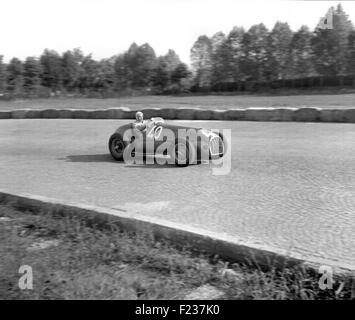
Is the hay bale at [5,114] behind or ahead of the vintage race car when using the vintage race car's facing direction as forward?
behind

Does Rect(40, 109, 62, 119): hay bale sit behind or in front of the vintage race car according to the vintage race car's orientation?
behind

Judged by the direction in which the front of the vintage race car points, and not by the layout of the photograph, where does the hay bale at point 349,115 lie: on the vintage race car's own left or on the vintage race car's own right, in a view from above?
on the vintage race car's own left

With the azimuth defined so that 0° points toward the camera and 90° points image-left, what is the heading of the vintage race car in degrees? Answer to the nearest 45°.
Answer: approximately 315°

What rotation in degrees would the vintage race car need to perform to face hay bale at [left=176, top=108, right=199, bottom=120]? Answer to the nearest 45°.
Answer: approximately 135° to its left
